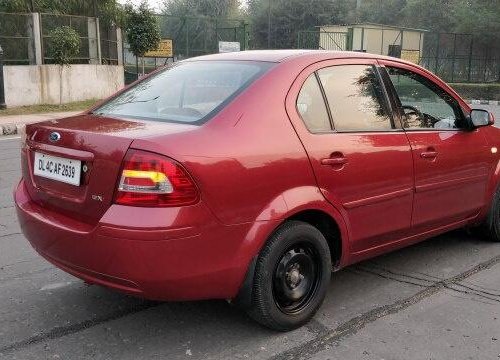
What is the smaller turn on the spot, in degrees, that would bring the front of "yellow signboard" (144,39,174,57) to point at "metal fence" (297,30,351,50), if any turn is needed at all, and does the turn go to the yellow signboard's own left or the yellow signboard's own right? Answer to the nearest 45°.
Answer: approximately 135° to the yellow signboard's own left

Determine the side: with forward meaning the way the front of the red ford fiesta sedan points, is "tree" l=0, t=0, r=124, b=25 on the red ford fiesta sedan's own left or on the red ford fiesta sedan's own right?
on the red ford fiesta sedan's own left

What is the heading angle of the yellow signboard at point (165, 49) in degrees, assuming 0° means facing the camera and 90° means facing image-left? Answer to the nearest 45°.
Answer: approximately 0°

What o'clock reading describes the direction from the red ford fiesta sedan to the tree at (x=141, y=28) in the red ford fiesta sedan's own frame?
The tree is roughly at 10 o'clock from the red ford fiesta sedan.

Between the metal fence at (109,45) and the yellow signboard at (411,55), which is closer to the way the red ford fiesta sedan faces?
the yellow signboard

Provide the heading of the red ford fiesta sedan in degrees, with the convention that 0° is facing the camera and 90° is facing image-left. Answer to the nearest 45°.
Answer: approximately 225°

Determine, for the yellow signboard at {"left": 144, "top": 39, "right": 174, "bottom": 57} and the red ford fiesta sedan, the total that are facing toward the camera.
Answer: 1

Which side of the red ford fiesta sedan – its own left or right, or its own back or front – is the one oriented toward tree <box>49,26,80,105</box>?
left
